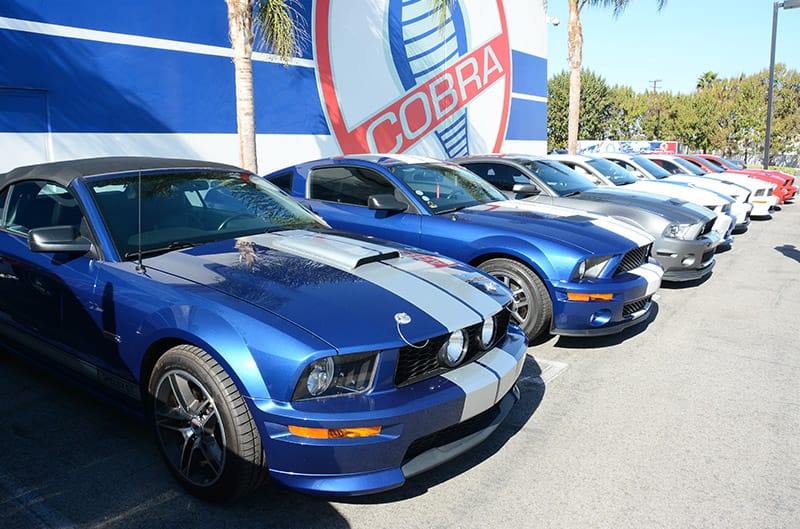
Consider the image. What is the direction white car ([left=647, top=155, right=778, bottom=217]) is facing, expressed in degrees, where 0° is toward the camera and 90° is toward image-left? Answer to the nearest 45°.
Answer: approximately 315°

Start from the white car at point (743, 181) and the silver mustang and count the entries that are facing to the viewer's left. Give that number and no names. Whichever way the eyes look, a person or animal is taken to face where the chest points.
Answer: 0

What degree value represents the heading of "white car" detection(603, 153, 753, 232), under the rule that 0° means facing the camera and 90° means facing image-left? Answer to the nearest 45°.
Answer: approximately 315°

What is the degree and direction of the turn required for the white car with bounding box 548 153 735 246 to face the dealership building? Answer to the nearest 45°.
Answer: approximately 135° to its right

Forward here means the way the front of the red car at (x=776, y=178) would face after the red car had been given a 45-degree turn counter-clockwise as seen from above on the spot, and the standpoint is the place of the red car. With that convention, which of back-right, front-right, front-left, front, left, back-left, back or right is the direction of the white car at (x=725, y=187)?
right

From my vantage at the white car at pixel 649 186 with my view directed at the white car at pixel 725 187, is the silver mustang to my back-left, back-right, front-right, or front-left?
back-right

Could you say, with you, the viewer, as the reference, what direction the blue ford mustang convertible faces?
facing the viewer and to the right of the viewer

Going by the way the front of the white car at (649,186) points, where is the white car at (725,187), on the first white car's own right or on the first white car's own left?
on the first white car's own left

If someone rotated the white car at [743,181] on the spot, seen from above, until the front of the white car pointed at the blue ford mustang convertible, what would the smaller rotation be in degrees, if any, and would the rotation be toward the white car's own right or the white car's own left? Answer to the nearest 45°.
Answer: approximately 45° to the white car's own right

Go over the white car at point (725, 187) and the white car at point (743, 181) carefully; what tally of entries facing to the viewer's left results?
0

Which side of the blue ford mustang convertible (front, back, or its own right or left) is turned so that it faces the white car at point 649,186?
left

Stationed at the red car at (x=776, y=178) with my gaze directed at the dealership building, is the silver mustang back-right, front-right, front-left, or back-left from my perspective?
front-left

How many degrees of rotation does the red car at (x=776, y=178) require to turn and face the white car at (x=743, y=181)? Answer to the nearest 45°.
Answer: approximately 45° to its right
